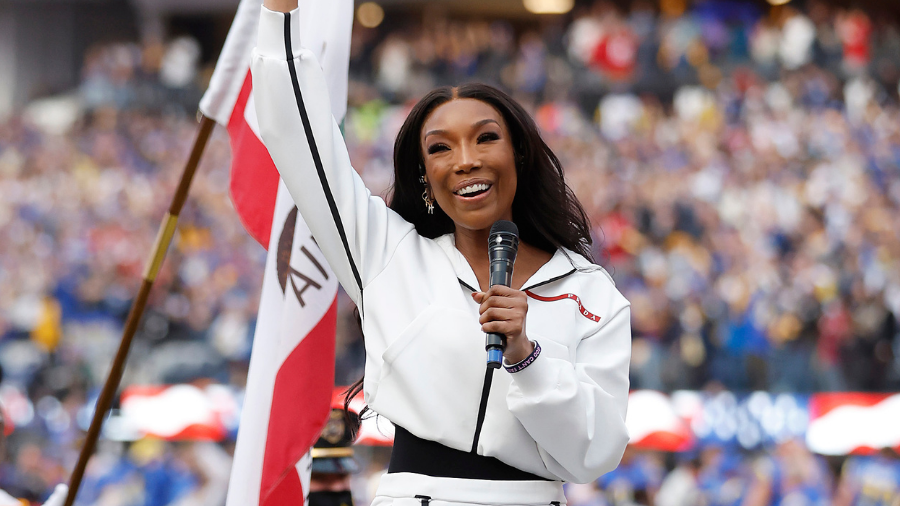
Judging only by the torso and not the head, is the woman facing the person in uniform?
no

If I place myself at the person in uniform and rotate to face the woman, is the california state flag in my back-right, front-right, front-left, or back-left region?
front-right

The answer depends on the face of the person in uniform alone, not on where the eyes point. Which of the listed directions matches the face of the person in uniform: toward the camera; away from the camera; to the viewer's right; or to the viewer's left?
toward the camera

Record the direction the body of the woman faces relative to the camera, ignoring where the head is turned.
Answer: toward the camera

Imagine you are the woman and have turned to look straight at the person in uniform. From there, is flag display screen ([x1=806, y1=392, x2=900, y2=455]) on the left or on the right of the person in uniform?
right

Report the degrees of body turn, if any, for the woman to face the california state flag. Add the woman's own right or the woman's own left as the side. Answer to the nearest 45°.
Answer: approximately 135° to the woman's own right

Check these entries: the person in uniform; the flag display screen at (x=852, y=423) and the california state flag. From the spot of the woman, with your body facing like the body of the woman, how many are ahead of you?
0

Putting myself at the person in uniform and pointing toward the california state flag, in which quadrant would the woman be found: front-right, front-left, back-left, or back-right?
front-left

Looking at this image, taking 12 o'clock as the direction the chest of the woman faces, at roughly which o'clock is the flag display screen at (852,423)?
The flag display screen is roughly at 7 o'clock from the woman.
